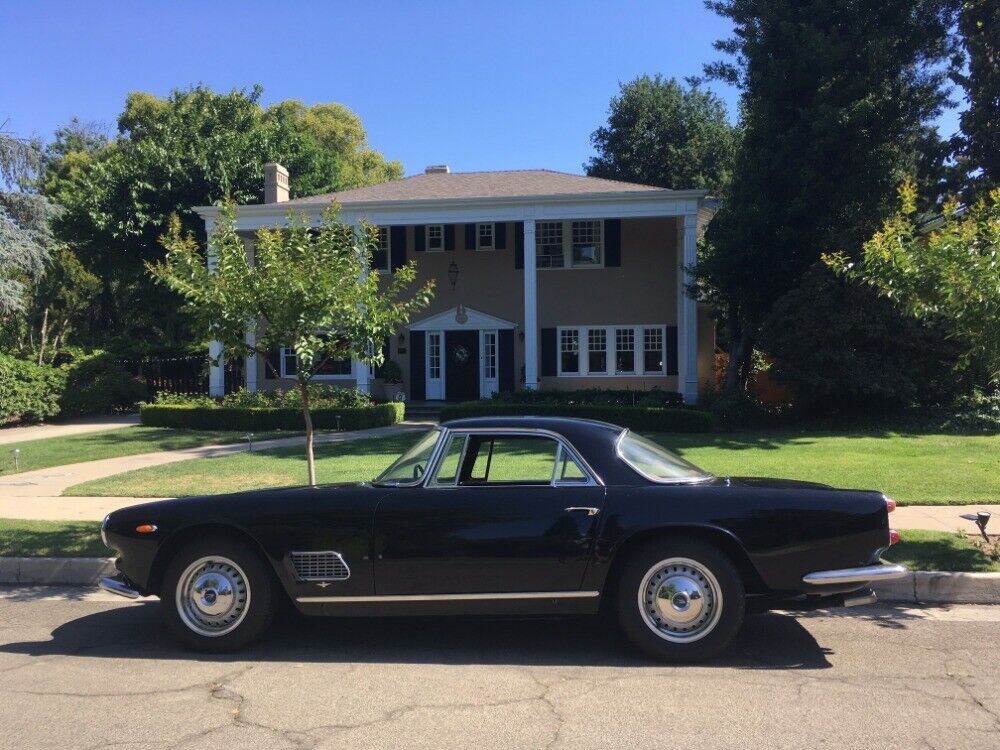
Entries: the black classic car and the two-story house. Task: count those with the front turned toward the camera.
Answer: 1

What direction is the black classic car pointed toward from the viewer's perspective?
to the viewer's left

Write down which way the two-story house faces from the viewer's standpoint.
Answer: facing the viewer

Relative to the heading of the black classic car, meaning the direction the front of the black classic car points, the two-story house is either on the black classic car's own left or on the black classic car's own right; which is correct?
on the black classic car's own right

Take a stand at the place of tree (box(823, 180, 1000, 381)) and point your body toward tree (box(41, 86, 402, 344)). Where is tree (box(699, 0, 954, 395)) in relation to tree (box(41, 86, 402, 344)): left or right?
right

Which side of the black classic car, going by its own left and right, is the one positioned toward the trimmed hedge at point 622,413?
right

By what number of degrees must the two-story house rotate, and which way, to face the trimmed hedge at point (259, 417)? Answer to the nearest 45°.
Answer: approximately 45° to its right

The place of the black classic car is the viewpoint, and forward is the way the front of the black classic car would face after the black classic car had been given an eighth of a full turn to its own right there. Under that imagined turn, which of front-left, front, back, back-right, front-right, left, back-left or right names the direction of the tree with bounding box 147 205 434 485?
front

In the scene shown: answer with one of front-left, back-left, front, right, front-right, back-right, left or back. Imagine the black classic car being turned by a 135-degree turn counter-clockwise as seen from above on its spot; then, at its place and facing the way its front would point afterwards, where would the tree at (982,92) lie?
left

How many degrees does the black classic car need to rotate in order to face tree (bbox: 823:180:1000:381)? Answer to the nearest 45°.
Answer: approximately 135° to its right

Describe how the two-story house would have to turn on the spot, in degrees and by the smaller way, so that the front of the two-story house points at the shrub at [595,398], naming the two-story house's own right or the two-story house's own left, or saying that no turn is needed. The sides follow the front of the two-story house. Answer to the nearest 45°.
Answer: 0° — it already faces it

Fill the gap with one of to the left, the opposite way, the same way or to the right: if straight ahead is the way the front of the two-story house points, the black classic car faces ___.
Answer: to the right

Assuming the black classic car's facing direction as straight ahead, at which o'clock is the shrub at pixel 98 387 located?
The shrub is roughly at 2 o'clock from the black classic car.

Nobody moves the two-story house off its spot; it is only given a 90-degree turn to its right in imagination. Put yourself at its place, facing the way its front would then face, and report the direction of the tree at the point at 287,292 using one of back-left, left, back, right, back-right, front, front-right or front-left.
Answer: left

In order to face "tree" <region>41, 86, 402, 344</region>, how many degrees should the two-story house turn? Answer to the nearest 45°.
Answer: approximately 135° to its right

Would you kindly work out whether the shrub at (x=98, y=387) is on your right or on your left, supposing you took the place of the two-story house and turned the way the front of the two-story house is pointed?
on your right

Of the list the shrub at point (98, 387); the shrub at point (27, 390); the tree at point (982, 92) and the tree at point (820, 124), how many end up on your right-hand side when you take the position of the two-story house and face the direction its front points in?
2
